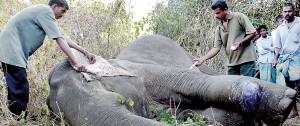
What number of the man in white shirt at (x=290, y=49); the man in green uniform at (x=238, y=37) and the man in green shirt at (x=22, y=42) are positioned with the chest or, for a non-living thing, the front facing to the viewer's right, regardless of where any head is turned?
1

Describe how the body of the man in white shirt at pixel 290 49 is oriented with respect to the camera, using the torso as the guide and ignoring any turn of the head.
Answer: toward the camera

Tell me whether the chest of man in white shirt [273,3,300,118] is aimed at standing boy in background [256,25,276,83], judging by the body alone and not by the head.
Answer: no

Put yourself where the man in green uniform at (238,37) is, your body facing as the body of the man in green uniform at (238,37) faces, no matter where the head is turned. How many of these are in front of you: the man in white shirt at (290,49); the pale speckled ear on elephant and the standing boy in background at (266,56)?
1

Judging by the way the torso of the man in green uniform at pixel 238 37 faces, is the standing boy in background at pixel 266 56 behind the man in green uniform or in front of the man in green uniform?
behind

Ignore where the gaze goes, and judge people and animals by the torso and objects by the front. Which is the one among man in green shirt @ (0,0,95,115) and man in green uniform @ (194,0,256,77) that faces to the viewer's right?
man in green shirt @ (0,0,95,115)

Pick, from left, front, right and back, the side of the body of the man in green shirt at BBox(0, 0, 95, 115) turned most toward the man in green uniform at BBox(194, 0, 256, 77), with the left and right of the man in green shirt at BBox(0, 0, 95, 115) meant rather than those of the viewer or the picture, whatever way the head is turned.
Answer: front

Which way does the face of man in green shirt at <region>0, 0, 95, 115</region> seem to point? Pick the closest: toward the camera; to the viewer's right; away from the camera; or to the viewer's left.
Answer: to the viewer's right

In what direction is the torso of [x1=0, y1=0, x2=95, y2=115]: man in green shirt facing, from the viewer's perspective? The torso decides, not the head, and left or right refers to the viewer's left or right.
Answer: facing to the right of the viewer

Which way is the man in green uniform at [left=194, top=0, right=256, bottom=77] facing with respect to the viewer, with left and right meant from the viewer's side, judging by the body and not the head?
facing the viewer and to the left of the viewer

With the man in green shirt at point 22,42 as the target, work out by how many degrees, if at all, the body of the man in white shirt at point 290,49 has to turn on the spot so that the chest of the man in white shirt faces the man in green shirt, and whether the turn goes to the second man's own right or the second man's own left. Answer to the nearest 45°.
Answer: approximately 45° to the second man's own right

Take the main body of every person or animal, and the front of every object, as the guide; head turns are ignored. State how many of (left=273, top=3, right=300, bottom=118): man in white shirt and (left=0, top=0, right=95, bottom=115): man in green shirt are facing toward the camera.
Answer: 1

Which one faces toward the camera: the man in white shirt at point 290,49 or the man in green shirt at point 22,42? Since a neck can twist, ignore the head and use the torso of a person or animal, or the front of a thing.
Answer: the man in white shirt
